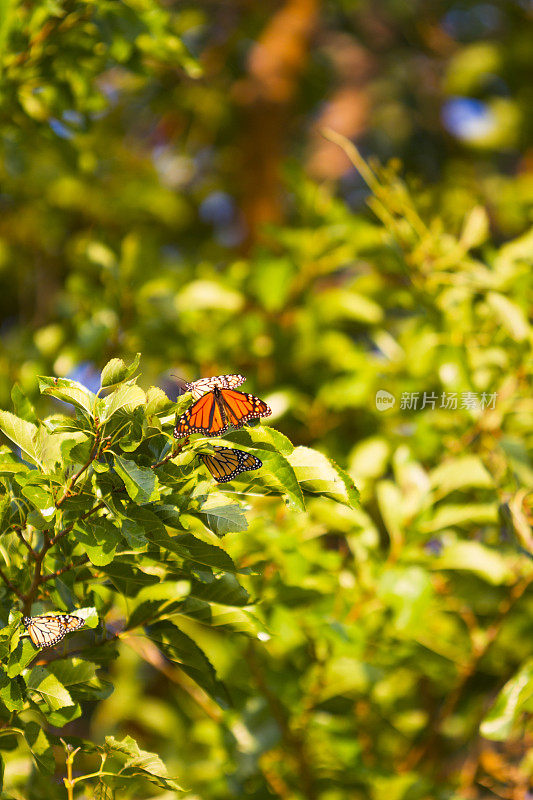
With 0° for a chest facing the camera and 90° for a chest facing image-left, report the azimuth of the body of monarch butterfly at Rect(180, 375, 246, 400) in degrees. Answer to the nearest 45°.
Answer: approximately 90°
